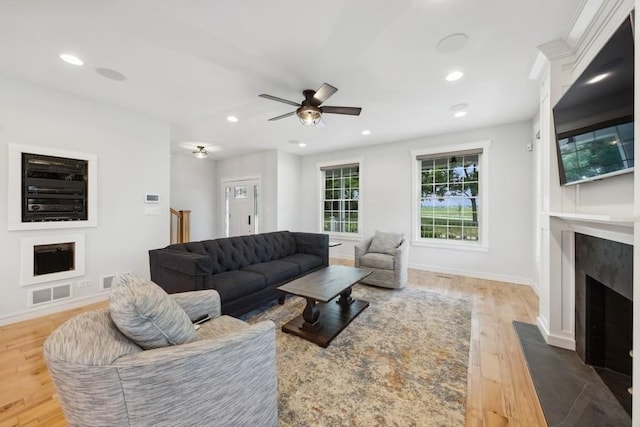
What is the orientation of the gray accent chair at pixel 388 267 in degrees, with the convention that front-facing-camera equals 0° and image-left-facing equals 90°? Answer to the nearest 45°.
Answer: approximately 45°

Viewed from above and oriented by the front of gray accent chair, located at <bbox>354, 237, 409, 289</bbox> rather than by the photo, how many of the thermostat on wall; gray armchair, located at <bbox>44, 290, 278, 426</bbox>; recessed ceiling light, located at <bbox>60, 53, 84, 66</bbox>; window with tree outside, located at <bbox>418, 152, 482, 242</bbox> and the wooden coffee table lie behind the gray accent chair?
1

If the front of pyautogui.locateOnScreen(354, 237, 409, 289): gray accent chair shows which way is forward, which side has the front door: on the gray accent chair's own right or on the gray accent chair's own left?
on the gray accent chair's own right

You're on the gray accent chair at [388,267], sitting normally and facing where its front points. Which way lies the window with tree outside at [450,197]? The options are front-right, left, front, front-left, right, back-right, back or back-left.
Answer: back

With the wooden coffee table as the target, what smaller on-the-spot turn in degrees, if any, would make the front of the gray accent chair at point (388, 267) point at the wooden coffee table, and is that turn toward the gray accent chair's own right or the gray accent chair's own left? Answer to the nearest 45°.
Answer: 0° — it already faces it

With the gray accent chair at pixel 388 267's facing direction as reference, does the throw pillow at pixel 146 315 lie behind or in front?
in front

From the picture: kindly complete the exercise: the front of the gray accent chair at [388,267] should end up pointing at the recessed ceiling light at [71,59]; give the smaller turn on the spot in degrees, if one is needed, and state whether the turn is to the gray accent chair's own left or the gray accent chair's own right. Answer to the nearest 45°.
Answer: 0° — it already faces it

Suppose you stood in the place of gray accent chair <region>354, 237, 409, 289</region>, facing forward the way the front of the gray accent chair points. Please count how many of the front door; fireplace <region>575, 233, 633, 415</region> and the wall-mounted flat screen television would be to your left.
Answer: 2

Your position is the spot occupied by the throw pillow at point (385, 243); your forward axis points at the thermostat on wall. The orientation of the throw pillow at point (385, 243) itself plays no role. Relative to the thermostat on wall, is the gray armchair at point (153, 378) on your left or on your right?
left

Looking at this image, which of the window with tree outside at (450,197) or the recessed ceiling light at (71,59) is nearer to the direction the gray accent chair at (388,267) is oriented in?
the recessed ceiling light

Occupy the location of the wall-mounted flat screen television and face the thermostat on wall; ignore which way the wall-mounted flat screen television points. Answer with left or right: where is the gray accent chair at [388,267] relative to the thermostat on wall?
right

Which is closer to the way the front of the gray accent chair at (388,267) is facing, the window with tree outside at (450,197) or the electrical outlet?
the electrical outlet
